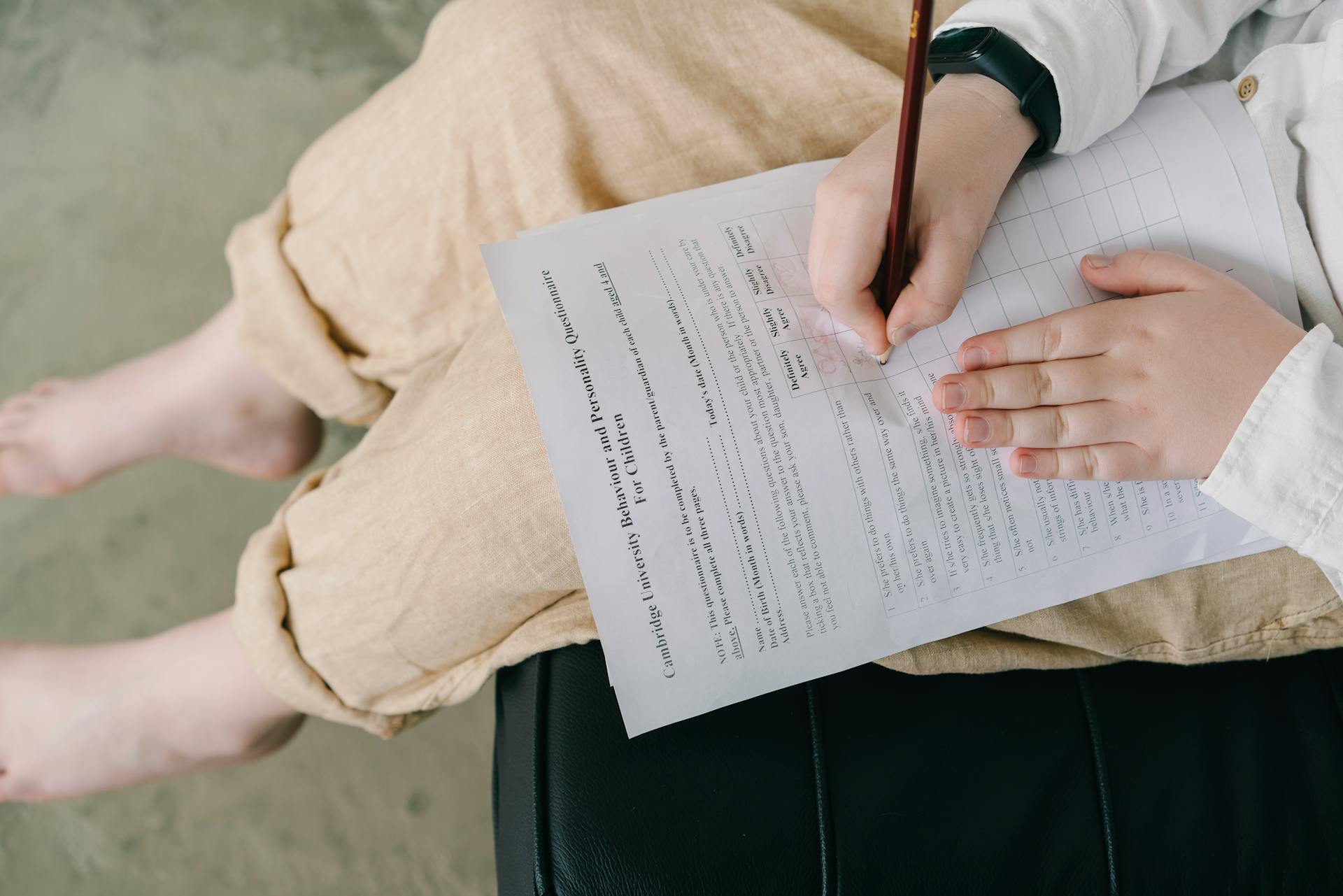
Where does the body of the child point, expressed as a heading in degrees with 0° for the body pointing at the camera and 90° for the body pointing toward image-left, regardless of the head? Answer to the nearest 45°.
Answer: approximately 90°
